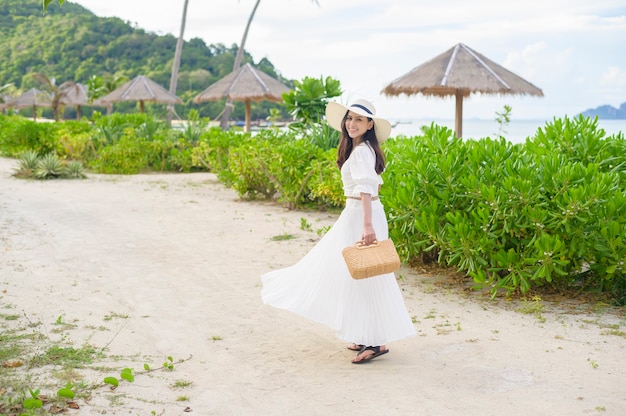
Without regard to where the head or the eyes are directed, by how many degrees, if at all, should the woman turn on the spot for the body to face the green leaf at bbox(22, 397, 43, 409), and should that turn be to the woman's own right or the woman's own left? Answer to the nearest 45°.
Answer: approximately 45° to the woman's own left

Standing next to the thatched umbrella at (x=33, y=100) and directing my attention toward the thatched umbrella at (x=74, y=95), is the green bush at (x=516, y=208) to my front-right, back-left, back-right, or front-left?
front-right

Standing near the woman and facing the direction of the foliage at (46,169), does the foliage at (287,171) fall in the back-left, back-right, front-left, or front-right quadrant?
front-right

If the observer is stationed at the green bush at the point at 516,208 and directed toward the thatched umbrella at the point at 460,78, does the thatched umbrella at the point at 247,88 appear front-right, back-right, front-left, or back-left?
front-left

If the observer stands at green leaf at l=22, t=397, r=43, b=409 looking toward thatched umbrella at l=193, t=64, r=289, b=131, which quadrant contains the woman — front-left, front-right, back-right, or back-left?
front-right

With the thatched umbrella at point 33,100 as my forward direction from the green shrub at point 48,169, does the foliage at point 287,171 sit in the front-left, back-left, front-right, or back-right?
back-right
